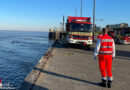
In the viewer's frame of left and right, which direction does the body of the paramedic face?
facing away from the viewer

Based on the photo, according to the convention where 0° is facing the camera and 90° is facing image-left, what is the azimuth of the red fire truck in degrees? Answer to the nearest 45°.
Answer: approximately 0°

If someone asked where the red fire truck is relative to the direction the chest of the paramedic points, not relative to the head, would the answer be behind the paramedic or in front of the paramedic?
in front

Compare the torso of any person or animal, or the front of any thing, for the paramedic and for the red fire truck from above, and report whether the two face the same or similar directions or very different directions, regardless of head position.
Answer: very different directions

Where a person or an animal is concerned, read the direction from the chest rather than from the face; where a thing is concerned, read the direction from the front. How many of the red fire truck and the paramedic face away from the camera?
1

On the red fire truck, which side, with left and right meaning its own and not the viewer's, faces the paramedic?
front
